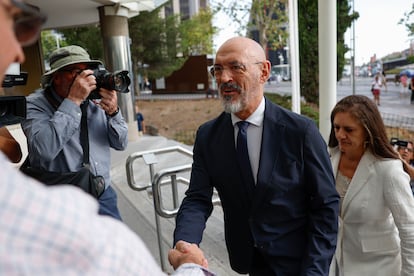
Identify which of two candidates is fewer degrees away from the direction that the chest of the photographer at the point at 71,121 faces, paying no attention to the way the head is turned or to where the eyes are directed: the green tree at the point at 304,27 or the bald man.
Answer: the bald man

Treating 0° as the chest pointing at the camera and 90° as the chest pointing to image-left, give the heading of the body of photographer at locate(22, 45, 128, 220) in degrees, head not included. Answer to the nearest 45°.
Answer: approximately 315°

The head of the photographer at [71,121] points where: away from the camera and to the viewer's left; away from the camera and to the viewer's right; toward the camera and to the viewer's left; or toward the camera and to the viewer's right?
toward the camera and to the viewer's right

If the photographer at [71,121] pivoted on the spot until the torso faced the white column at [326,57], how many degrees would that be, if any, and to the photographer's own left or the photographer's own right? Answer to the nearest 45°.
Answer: approximately 45° to the photographer's own left

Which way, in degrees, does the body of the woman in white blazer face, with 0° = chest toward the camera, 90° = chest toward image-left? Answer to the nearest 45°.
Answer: approximately 45°

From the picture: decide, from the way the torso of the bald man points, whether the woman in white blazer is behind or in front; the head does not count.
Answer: behind

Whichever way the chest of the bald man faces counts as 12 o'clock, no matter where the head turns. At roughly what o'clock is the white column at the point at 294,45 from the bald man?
The white column is roughly at 5 o'clock from the bald man.

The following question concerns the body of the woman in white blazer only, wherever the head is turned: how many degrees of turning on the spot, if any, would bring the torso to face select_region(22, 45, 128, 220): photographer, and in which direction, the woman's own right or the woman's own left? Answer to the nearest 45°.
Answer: approximately 45° to the woman's own right

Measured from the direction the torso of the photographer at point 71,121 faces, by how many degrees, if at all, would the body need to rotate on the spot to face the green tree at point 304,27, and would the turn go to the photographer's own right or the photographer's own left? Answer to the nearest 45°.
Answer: approximately 90° to the photographer's own left
